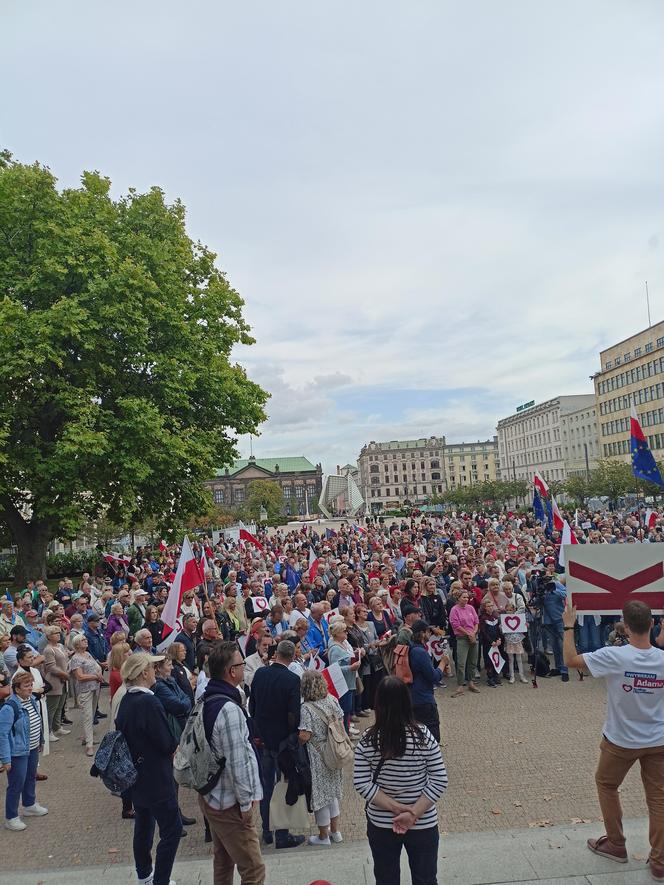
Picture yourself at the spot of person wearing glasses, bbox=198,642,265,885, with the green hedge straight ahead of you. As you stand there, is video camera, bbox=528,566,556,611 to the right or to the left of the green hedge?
right

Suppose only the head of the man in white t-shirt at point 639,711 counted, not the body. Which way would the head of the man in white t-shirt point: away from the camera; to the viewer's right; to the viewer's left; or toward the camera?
away from the camera

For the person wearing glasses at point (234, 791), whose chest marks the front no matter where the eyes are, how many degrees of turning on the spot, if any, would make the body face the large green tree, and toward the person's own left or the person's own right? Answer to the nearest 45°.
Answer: approximately 90° to the person's own left

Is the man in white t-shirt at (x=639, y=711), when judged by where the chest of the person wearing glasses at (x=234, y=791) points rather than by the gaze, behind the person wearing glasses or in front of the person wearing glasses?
in front

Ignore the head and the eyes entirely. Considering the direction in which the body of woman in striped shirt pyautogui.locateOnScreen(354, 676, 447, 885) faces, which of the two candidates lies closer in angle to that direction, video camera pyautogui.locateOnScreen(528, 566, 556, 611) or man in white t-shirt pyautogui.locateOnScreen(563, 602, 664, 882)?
the video camera

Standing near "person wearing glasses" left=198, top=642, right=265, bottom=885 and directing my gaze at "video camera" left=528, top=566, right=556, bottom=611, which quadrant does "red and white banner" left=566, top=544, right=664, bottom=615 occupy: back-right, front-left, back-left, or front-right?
front-right

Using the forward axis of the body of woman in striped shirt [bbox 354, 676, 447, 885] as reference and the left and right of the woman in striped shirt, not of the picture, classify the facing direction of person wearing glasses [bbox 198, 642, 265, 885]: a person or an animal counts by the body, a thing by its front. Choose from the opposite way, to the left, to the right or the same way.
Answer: to the right

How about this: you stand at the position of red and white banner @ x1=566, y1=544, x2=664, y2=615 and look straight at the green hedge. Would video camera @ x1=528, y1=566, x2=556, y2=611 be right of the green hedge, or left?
right

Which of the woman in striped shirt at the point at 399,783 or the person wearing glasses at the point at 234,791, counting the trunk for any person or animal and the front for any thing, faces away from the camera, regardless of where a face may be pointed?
the woman in striped shirt

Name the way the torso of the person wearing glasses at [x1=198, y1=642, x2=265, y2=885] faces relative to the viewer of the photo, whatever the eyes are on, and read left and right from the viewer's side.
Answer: facing to the right of the viewer

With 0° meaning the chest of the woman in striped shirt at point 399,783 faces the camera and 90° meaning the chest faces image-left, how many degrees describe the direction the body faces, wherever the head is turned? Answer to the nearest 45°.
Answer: approximately 180°

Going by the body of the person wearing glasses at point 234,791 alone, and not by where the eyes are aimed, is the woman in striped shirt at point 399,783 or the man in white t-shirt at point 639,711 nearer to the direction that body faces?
the man in white t-shirt
